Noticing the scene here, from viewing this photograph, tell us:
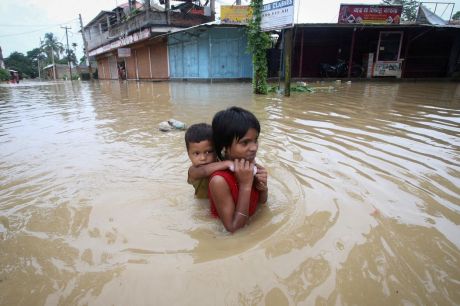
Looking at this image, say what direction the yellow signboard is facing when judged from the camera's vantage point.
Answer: facing the viewer

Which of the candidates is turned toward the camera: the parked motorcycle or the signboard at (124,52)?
the signboard

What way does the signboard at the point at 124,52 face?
toward the camera

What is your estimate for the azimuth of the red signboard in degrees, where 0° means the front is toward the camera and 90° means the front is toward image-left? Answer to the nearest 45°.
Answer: approximately 0°

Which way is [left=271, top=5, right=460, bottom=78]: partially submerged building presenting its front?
toward the camera

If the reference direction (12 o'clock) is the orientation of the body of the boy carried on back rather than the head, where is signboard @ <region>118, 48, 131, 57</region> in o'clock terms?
The signboard is roughly at 7 o'clock from the boy carried on back.

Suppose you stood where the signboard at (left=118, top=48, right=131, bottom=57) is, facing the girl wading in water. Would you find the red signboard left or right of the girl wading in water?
left

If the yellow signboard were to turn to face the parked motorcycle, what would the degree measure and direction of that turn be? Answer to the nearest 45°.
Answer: approximately 90° to its left

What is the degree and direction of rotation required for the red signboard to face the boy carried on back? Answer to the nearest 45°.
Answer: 0° — it already faces them

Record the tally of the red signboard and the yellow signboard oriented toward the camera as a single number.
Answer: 2

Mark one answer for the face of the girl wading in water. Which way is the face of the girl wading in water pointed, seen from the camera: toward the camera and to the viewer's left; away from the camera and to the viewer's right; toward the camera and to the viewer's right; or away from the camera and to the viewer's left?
toward the camera and to the viewer's right
